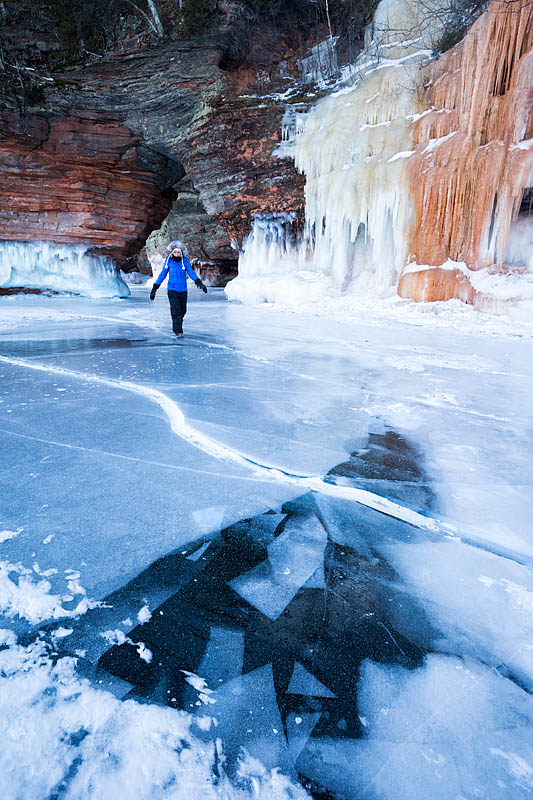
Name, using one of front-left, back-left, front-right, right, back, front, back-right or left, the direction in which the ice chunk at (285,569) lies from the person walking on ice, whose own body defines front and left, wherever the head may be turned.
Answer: front

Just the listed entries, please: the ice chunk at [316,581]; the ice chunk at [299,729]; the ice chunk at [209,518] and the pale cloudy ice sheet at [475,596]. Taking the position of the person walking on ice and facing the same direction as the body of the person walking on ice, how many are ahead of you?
4

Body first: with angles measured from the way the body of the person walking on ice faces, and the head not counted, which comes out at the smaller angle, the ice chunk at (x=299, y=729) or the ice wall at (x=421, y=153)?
the ice chunk

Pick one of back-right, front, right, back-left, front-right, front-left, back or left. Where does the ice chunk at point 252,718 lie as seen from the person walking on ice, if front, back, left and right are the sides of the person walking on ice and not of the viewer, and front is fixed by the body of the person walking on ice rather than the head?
front

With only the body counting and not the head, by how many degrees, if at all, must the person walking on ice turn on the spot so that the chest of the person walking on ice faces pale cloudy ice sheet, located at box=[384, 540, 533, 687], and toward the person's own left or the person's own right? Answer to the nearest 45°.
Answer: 0° — they already face it

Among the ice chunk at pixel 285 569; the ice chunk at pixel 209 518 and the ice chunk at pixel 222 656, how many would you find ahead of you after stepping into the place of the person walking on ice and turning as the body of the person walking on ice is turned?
3

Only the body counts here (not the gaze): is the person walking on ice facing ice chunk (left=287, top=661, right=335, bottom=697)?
yes

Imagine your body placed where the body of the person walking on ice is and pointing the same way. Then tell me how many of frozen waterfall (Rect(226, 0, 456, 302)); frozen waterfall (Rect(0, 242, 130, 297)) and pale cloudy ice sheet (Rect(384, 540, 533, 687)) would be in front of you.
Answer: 1

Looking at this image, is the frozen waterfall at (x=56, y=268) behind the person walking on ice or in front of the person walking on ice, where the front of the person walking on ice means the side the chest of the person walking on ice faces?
behind

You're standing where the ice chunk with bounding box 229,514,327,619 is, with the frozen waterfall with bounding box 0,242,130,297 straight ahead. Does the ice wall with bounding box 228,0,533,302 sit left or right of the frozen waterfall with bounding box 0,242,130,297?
right

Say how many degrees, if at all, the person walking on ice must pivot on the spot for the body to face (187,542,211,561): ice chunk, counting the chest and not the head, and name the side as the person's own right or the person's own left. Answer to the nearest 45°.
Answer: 0° — they already face it

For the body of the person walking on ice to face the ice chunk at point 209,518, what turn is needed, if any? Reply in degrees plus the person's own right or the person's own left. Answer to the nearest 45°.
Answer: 0° — they already face it

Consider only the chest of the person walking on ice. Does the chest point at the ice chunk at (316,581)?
yes

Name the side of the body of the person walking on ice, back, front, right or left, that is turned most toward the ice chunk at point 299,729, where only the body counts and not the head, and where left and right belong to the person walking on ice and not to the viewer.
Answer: front

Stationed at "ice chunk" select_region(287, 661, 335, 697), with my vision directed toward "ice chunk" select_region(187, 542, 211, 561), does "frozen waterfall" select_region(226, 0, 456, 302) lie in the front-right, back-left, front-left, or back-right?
front-right

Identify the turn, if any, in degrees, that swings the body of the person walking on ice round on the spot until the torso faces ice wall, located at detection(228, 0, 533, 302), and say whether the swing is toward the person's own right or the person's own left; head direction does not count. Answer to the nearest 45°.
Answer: approximately 135° to the person's own left

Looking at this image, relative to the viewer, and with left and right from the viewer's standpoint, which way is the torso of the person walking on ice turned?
facing the viewer

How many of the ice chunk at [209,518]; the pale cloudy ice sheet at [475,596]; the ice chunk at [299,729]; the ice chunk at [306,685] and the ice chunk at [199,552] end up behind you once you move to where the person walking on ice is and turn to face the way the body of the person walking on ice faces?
0

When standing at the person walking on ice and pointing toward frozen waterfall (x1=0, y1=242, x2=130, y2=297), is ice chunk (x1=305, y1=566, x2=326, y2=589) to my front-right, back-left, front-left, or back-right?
back-left

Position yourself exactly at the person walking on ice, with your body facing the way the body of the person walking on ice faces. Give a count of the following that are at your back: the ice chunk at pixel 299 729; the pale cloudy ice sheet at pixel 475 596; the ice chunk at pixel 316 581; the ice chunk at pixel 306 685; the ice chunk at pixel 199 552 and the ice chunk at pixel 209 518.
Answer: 0
